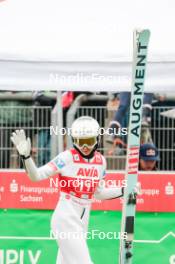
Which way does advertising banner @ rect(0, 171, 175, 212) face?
toward the camera

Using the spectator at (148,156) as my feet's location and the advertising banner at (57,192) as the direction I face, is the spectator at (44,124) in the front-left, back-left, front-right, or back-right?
front-right
